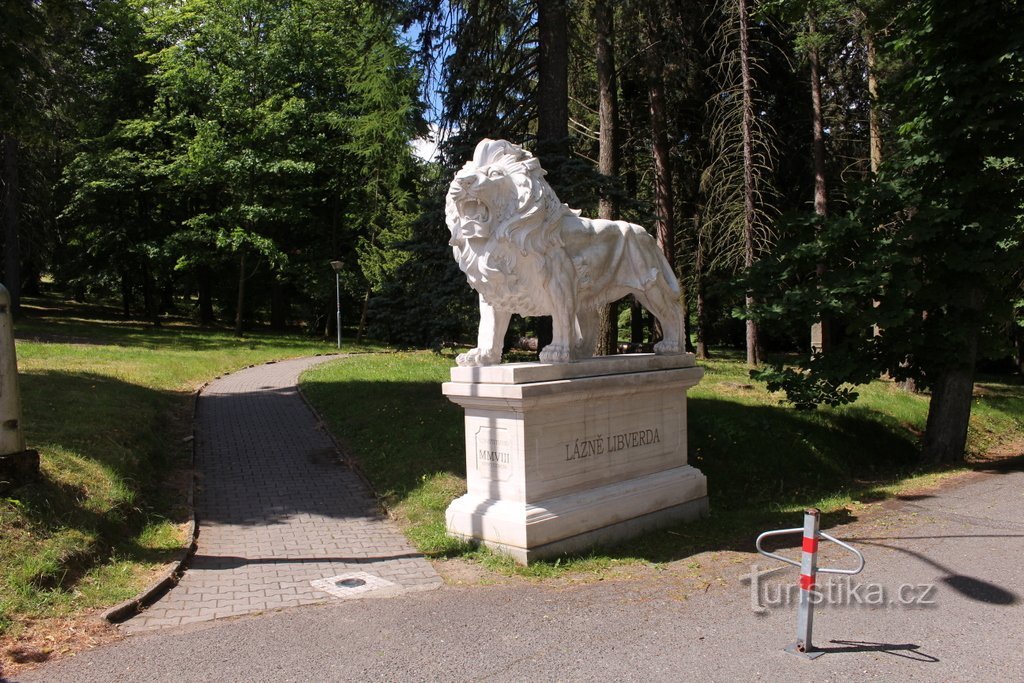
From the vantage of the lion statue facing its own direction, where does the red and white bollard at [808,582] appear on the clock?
The red and white bollard is roughly at 9 o'clock from the lion statue.

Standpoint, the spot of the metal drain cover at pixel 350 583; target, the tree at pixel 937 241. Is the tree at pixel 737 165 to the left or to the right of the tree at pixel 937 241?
left

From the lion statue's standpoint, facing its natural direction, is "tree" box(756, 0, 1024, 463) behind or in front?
behind

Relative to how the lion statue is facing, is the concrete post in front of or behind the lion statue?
in front

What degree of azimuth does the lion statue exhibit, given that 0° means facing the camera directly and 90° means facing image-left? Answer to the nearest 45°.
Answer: approximately 45°

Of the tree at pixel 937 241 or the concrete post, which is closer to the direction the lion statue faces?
the concrete post

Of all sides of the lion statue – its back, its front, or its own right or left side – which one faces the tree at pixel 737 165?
back
